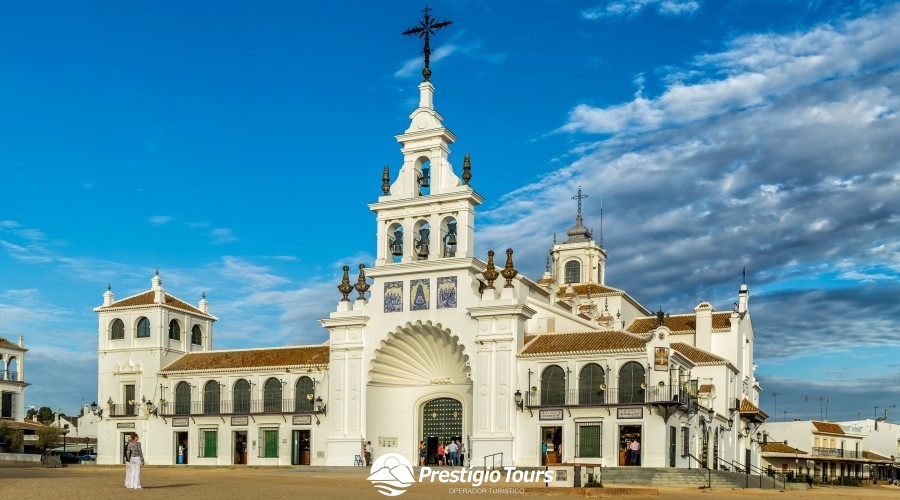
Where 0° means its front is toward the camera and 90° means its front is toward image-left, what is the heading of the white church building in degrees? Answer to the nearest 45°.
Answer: approximately 0°

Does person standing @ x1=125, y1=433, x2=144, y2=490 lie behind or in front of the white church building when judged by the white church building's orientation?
in front

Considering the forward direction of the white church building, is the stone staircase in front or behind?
in front
